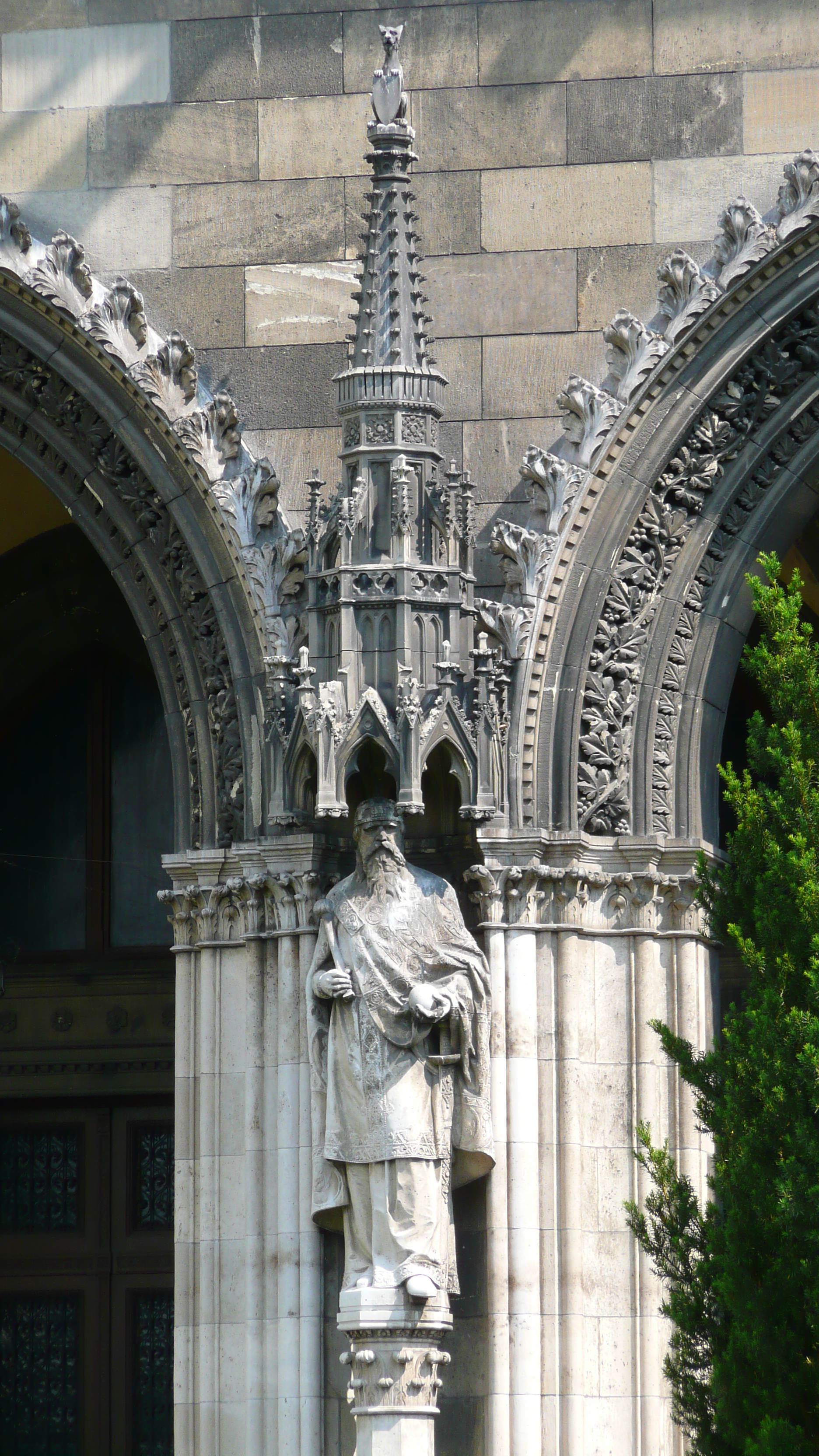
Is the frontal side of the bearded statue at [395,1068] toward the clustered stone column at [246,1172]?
no

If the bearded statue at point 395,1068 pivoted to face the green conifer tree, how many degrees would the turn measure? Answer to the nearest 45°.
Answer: approximately 45° to its left

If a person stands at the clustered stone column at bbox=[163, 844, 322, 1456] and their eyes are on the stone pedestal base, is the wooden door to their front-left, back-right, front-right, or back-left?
back-left

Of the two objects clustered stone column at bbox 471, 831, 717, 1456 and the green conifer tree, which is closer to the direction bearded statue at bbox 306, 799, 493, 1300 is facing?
the green conifer tree

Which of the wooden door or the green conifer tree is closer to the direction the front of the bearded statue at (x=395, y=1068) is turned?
the green conifer tree

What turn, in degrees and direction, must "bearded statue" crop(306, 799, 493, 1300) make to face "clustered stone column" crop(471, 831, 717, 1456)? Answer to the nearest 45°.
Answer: approximately 135° to its left

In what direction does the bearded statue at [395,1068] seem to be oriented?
toward the camera
